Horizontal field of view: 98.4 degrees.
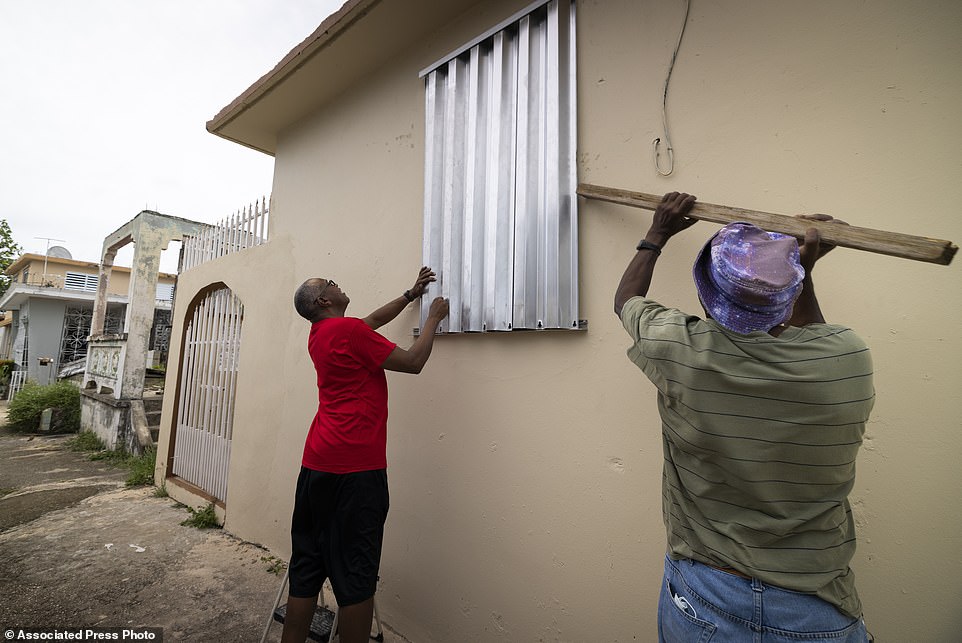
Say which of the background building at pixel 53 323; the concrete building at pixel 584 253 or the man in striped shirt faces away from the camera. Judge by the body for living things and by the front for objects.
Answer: the man in striped shirt

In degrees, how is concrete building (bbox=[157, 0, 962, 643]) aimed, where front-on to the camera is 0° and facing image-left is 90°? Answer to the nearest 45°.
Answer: approximately 45°

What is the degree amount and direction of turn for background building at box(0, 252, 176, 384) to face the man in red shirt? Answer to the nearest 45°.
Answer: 0° — it already faces them

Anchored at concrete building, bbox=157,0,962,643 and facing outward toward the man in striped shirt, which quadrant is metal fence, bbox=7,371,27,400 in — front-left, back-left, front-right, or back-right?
back-right

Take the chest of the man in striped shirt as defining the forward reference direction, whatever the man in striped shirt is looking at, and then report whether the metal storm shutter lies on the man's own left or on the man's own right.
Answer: on the man's own left

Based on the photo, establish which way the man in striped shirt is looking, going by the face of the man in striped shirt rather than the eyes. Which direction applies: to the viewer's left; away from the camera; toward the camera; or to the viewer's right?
away from the camera

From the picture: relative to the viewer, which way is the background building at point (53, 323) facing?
toward the camera

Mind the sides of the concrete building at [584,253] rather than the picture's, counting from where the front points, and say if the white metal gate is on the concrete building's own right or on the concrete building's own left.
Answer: on the concrete building's own right

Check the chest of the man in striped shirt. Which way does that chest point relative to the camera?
away from the camera

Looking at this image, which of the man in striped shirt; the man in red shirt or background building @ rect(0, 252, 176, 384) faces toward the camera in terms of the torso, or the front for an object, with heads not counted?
the background building

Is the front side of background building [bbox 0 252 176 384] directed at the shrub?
yes

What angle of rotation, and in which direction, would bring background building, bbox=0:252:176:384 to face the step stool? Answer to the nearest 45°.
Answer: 0° — it already faces it

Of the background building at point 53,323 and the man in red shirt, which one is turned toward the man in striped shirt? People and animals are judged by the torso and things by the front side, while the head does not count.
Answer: the background building

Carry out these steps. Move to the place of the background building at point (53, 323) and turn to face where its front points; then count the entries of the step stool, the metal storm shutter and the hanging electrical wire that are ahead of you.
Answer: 3
